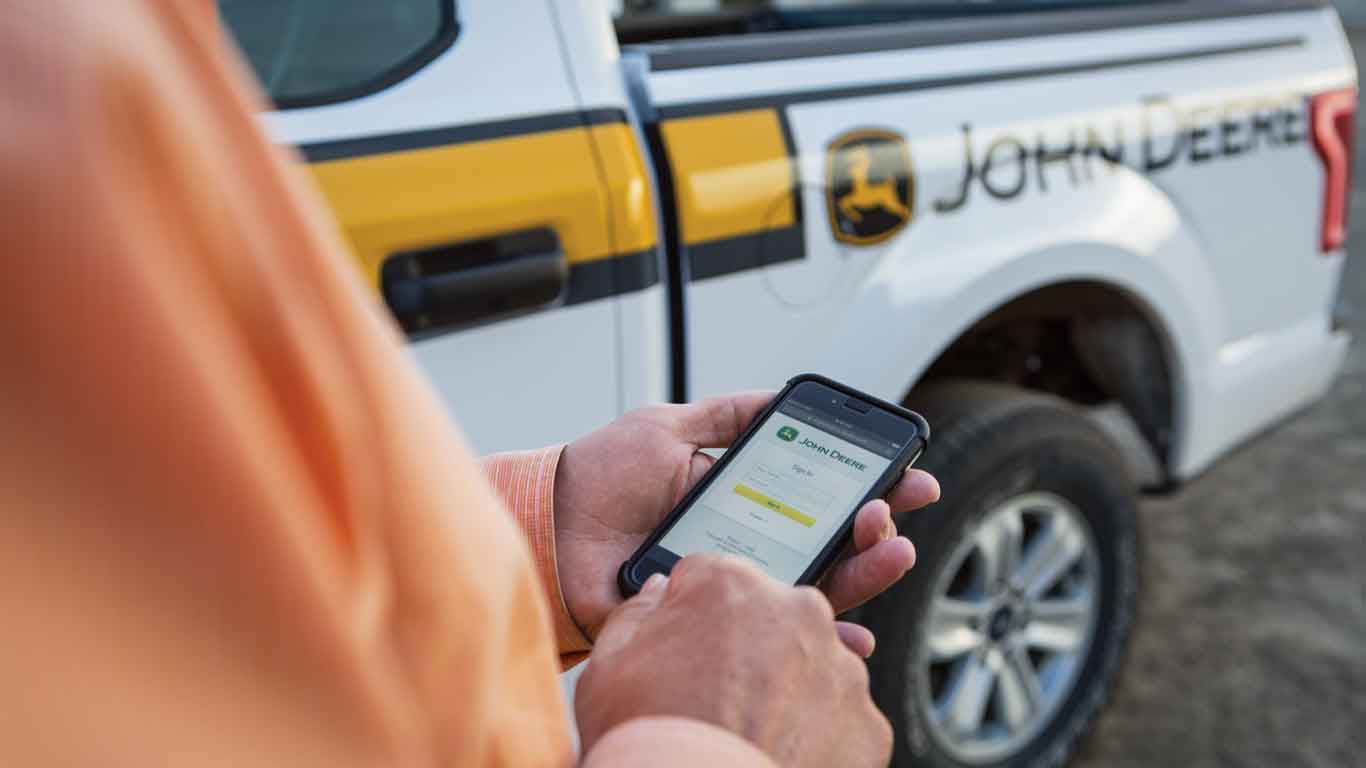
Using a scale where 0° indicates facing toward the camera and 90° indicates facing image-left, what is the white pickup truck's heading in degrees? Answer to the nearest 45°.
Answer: approximately 45°

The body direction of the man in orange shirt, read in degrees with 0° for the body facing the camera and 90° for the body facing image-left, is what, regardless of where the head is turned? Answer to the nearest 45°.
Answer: approximately 225°

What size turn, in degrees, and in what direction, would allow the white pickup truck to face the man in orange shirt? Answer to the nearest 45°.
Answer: approximately 45° to its left

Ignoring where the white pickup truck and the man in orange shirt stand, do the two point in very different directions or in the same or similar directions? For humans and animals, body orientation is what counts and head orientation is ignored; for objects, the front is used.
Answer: very different directions
